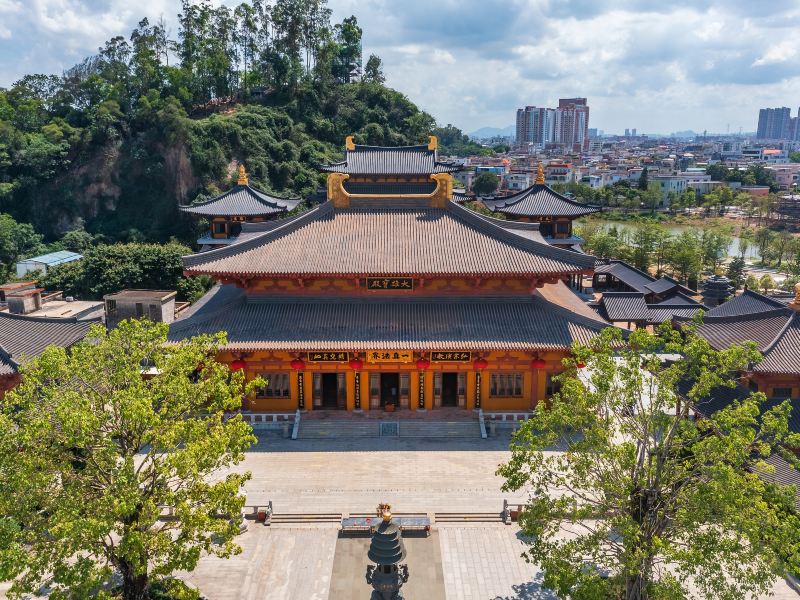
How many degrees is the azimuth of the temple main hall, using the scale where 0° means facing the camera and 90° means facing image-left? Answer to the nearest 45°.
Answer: approximately 0°

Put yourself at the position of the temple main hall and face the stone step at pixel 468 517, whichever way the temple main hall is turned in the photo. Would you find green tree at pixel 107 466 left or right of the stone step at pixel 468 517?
right

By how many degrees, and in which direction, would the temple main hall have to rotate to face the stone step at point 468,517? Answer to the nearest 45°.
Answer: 0° — it already faces it

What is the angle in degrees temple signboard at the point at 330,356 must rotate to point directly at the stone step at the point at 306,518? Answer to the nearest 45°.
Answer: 0° — it already faces it

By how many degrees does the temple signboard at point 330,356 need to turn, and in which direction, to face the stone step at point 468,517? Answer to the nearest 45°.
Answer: approximately 45° to its left
